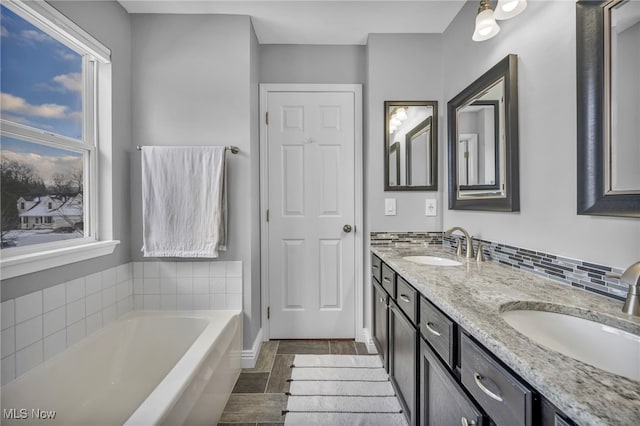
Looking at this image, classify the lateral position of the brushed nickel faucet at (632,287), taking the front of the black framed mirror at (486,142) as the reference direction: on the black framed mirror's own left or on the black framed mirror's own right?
on the black framed mirror's own left

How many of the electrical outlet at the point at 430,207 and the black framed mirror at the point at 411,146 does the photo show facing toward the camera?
2

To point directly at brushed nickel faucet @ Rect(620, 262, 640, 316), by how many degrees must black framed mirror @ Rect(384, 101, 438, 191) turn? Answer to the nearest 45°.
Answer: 0° — it already faces it

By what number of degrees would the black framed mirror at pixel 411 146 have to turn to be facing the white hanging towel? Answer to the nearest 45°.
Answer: approximately 45° to its right

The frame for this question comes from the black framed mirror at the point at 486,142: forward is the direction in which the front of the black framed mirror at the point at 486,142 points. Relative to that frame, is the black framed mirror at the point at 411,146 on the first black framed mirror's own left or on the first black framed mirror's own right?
on the first black framed mirror's own right

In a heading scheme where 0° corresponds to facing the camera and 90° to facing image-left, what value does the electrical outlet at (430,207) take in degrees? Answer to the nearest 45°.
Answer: approximately 0°

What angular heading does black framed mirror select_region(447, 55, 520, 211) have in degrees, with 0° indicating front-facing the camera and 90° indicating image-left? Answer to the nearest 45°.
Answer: approximately 45°

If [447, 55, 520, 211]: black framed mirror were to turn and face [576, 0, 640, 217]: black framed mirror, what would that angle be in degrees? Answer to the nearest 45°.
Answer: approximately 90° to its left

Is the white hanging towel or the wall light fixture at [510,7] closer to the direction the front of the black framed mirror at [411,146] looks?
the wall light fixture

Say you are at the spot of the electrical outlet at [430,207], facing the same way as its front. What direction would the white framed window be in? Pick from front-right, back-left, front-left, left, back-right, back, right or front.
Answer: front-right
